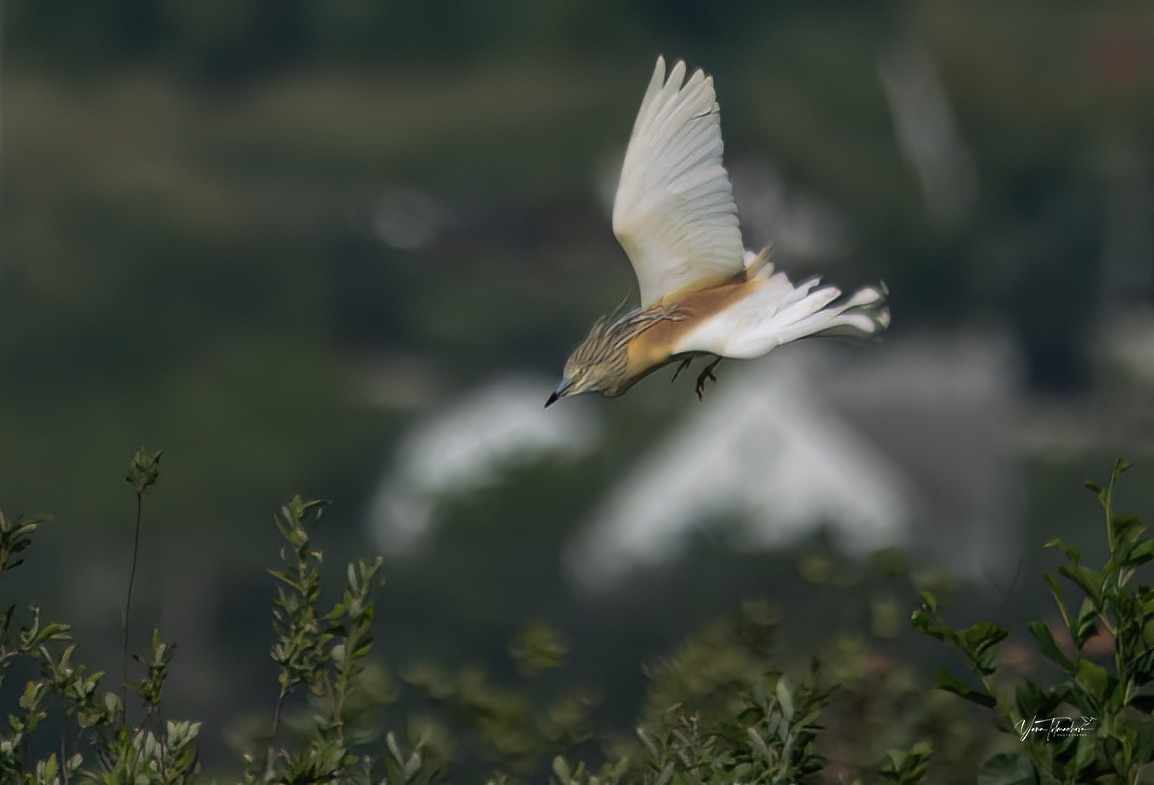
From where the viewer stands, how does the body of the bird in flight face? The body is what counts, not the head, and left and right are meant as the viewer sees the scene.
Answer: facing to the left of the viewer
